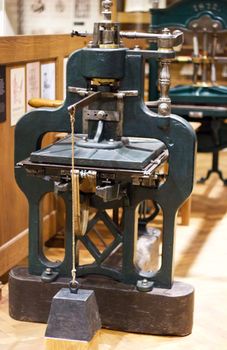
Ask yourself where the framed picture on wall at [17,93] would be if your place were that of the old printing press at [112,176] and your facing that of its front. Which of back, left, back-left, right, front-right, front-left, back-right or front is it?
back-right

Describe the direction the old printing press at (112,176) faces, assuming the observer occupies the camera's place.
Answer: facing the viewer

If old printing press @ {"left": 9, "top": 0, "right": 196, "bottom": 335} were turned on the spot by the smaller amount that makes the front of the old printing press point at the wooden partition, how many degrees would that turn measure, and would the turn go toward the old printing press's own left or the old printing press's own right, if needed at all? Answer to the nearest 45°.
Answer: approximately 135° to the old printing press's own right

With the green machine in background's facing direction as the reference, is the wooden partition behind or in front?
in front

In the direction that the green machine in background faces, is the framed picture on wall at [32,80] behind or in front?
in front

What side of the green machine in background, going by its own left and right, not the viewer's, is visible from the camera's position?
front

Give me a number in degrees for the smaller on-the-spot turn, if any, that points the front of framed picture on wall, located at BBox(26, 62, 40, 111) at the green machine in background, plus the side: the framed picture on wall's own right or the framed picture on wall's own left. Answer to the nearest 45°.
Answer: approximately 90° to the framed picture on wall's own left

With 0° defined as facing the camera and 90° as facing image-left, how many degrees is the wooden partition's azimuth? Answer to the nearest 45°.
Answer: approximately 315°

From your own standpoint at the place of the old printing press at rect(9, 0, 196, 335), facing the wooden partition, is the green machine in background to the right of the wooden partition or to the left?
right

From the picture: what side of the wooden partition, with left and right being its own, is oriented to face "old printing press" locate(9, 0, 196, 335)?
front

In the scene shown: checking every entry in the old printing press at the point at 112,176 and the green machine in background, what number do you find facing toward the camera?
2
